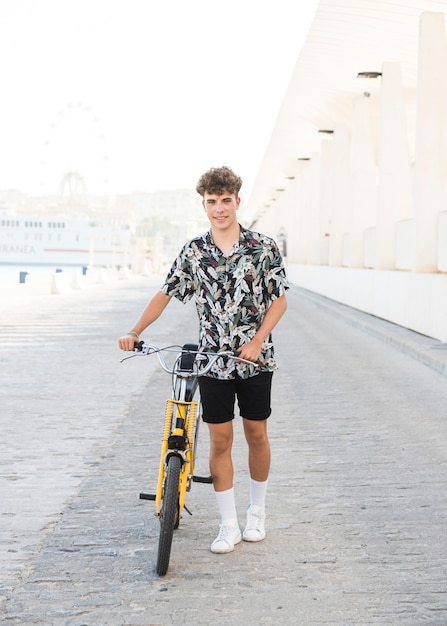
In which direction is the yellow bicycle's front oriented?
toward the camera

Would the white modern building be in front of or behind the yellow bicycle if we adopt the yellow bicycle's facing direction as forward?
behind

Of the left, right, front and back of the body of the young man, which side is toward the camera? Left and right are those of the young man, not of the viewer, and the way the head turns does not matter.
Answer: front

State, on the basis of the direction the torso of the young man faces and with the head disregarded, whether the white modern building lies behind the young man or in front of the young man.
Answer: behind

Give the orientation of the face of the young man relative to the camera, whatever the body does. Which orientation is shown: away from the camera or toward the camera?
toward the camera
